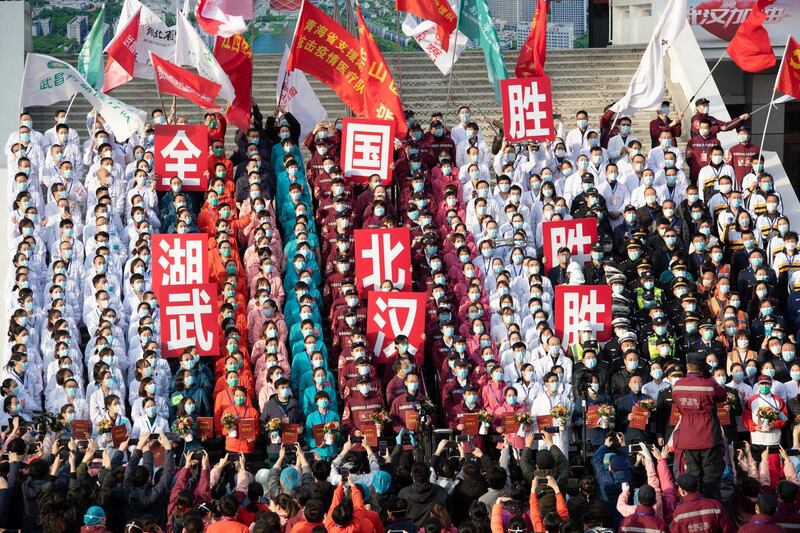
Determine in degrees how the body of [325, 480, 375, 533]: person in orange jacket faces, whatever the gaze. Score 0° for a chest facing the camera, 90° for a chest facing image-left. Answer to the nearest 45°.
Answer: approximately 180°

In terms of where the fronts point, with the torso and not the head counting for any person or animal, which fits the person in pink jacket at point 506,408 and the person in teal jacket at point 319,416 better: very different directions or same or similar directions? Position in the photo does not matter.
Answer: same or similar directions

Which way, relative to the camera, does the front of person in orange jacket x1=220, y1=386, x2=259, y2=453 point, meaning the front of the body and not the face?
toward the camera

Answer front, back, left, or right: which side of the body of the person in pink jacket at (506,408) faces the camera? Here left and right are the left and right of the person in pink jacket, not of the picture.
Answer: front

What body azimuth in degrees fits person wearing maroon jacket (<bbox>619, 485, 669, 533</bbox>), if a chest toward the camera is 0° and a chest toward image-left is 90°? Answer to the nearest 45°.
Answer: approximately 180°

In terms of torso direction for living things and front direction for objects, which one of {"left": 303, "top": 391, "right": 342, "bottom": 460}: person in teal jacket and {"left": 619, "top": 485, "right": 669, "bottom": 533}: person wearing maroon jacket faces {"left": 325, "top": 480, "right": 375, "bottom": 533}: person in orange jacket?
the person in teal jacket

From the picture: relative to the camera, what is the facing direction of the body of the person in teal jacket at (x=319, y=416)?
toward the camera

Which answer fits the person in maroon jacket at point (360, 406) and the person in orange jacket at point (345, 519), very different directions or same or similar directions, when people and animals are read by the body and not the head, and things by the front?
very different directions

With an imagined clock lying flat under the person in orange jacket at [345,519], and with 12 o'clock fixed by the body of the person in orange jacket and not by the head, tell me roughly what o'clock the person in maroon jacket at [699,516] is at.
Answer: The person in maroon jacket is roughly at 3 o'clock from the person in orange jacket.

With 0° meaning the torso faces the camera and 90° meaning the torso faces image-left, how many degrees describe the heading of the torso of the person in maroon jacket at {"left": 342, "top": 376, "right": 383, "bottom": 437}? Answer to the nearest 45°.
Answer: approximately 0°

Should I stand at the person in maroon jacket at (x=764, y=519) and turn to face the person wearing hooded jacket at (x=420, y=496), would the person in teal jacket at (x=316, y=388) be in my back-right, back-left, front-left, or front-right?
front-right
